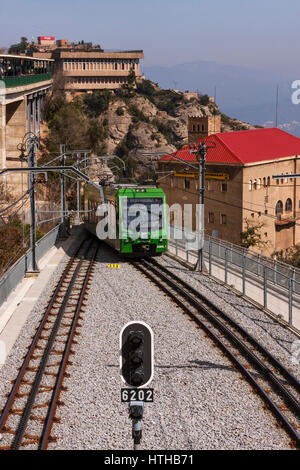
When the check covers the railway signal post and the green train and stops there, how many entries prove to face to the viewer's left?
0

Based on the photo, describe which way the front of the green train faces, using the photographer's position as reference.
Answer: facing the viewer and to the right of the viewer

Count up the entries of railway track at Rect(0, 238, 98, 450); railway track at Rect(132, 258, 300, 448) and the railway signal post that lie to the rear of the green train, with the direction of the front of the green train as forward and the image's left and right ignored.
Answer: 0

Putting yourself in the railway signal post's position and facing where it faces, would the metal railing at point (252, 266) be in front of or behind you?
behind

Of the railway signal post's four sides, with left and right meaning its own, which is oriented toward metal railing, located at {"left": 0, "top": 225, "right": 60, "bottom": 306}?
back

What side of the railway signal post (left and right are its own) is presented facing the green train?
back

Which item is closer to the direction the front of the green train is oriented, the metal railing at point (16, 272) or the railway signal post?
the railway signal post

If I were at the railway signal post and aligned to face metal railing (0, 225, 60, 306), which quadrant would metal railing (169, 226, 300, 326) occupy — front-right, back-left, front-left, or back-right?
front-right

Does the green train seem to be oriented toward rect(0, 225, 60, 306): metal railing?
no

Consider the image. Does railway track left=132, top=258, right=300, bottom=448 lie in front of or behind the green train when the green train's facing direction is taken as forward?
in front

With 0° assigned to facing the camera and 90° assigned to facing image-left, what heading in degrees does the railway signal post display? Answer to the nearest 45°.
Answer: approximately 0°

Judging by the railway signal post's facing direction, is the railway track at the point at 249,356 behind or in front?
behind
